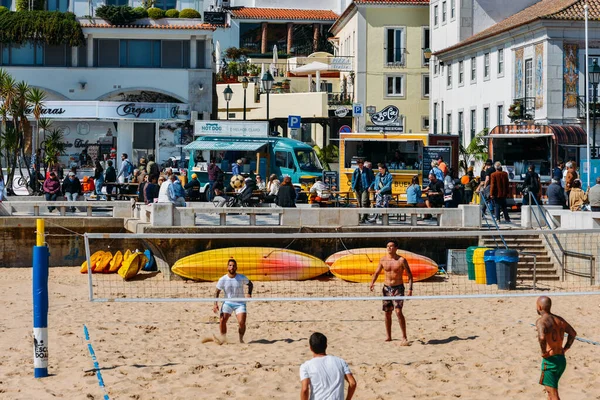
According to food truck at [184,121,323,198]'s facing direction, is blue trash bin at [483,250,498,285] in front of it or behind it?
in front

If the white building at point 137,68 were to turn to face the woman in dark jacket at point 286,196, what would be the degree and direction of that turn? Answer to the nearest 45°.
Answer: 0° — it already faces them

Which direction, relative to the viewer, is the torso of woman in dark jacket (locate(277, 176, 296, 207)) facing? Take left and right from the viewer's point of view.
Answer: facing away from the viewer

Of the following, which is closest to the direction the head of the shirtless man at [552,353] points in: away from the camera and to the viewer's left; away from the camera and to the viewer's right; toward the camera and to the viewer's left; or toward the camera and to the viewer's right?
away from the camera and to the viewer's left

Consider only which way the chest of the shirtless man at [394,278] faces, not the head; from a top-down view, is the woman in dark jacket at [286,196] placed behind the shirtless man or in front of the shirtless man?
behind

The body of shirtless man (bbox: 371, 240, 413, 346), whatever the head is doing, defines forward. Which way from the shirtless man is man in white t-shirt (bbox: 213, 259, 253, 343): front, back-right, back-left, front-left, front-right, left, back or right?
right

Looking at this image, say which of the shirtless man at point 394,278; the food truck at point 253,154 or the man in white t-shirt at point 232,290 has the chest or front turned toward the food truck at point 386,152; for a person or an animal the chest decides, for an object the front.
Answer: the food truck at point 253,154

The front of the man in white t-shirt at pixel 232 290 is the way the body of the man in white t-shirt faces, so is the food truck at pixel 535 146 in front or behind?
behind

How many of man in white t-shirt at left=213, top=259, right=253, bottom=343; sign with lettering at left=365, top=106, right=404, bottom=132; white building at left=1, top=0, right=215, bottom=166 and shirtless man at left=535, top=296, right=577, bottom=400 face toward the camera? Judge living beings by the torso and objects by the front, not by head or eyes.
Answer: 3

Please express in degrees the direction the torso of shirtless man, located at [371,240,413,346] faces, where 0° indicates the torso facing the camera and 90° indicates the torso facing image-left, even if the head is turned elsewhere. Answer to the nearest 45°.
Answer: approximately 0°

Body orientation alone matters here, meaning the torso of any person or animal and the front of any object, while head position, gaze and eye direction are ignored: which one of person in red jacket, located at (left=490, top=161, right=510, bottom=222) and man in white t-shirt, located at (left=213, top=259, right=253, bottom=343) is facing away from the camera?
the person in red jacket
